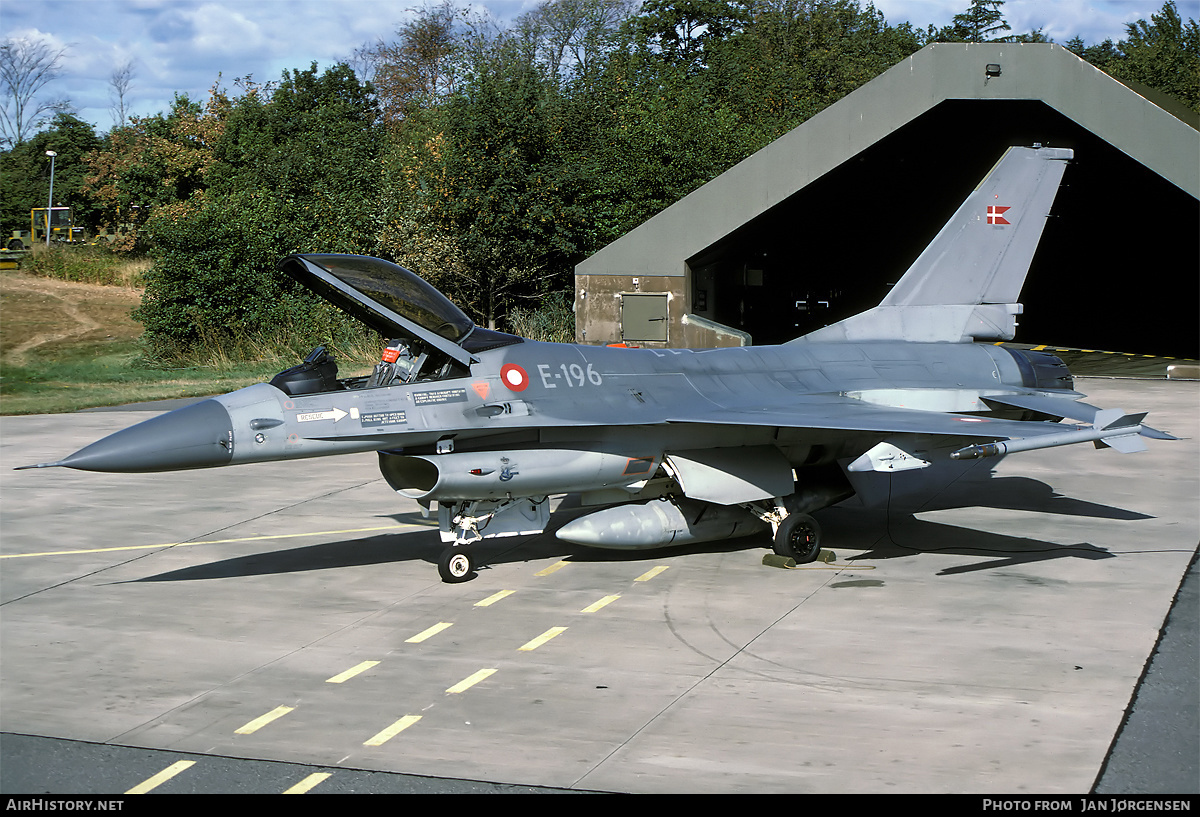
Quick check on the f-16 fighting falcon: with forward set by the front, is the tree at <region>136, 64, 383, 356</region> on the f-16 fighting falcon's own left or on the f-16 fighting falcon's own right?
on the f-16 fighting falcon's own right

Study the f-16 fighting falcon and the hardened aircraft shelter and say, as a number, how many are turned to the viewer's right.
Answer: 0

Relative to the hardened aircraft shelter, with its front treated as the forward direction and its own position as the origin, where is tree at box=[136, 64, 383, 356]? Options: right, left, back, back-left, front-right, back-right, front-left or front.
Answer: right

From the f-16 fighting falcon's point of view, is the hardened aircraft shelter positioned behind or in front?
behind

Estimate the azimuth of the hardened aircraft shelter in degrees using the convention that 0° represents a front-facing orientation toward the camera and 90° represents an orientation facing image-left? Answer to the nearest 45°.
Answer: approximately 0°

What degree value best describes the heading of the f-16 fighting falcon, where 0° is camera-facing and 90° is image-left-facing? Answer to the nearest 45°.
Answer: approximately 45°

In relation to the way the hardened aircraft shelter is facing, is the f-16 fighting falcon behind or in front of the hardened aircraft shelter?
in front

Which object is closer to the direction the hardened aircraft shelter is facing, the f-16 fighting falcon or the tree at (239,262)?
the f-16 fighting falcon

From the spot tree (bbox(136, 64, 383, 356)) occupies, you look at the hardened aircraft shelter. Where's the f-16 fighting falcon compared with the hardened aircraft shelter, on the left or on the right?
right
